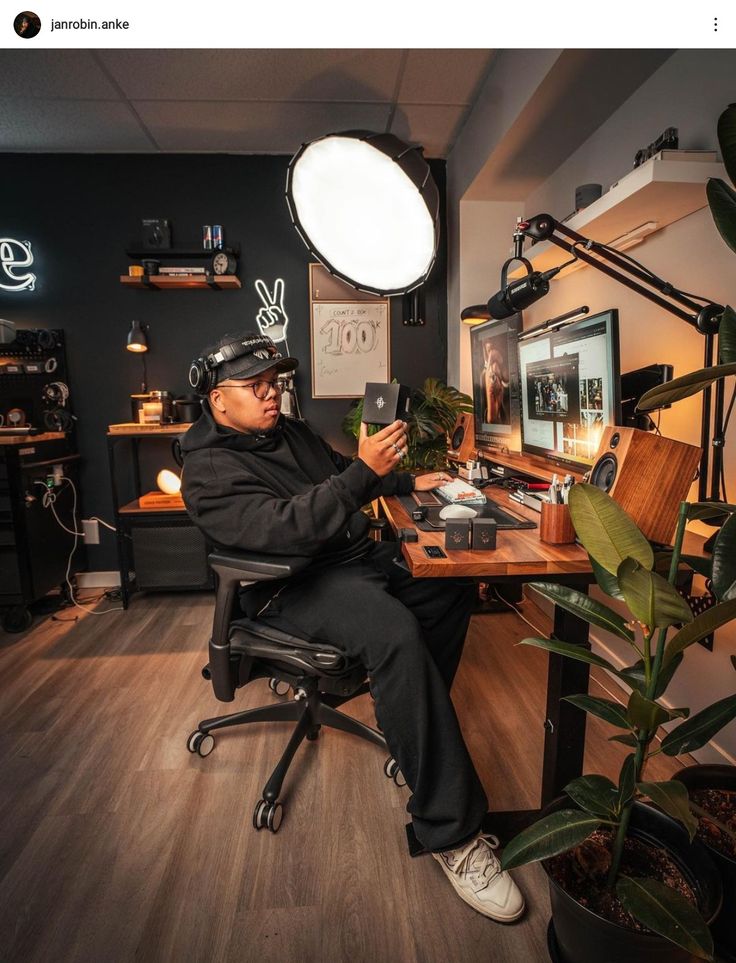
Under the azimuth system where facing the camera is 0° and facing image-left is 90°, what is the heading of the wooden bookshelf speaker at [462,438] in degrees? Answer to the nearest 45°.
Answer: approximately 45°

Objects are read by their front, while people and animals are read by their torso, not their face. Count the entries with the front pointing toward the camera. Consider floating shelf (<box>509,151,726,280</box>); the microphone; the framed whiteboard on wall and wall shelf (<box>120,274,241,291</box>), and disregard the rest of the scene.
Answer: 2

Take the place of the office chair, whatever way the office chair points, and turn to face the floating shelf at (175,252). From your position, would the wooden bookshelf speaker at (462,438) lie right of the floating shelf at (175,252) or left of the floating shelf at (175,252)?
right

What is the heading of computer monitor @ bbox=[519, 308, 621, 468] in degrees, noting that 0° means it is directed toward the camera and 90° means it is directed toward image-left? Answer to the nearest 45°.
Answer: approximately 45°

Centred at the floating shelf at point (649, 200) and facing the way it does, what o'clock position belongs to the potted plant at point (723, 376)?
The potted plant is roughly at 9 o'clock from the floating shelf.

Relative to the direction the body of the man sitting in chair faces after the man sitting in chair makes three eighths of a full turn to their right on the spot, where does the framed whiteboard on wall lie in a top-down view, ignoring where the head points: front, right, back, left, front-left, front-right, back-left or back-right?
right

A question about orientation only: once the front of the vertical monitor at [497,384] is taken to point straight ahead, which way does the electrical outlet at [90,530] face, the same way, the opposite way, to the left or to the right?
to the left

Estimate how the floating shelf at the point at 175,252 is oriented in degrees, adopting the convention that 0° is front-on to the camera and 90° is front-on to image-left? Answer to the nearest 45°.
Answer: approximately 0°

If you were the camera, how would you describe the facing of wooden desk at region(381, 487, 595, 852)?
facing to the left of the viewer

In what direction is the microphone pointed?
to the viewer's left

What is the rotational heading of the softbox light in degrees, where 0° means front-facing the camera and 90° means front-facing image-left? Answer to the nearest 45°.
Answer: approximately 45°
